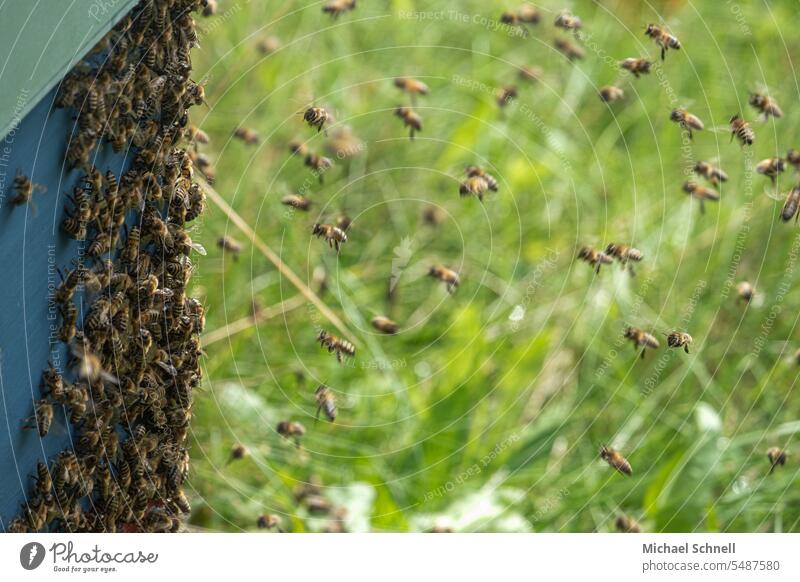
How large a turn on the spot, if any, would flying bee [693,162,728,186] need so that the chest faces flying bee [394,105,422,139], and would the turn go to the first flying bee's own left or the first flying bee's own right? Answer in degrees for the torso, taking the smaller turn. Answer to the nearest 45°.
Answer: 0° — it already faces it

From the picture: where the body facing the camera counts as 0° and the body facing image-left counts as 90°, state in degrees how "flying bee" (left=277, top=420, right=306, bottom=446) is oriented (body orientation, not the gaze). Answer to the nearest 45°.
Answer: approximately 90°

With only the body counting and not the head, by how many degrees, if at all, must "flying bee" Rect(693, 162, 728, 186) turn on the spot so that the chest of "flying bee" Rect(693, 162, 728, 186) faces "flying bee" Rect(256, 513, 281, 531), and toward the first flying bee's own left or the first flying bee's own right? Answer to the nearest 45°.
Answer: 0° — it already faces it

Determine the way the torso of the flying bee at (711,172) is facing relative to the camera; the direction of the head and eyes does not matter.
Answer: to the viewer's left

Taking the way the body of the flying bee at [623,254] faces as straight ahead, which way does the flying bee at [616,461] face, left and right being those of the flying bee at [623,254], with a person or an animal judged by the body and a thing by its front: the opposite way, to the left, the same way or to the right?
the same way

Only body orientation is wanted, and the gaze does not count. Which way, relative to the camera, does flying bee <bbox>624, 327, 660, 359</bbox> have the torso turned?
to the viewer's left

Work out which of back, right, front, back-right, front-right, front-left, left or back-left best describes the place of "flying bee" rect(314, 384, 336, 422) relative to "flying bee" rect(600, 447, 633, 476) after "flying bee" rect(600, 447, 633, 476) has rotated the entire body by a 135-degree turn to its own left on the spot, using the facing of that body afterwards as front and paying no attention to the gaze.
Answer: back-right

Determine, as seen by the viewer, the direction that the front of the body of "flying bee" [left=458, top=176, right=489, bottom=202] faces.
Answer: to the viewer's left

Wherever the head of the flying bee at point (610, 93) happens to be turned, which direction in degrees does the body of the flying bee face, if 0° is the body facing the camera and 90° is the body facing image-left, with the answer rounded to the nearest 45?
approximately 90°

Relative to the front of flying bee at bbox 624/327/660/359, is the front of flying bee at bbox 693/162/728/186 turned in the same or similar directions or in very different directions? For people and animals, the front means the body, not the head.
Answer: same or similar directions
